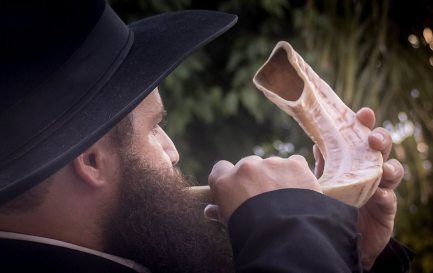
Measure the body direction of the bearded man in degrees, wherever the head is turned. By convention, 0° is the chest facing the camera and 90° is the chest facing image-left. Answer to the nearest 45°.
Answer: approximately 225°
